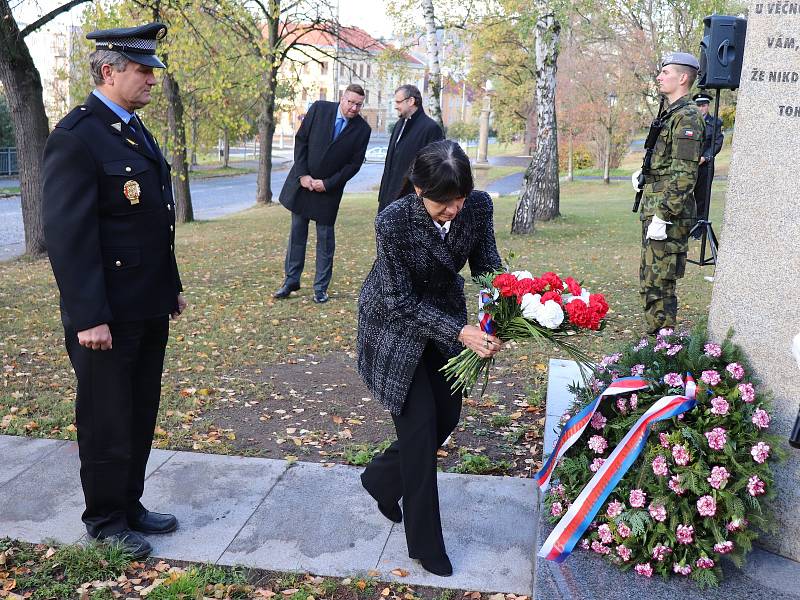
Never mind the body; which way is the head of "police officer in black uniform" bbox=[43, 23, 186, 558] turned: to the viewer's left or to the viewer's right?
to the viewer's right

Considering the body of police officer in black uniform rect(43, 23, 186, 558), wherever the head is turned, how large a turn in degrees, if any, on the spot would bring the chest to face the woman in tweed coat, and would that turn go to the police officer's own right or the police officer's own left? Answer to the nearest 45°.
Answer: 0° — they already face them

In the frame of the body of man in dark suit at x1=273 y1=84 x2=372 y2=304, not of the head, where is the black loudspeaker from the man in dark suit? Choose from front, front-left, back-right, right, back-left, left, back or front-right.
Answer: front-left

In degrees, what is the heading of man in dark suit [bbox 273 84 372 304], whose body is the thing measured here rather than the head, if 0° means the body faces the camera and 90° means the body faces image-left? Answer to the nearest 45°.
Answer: approximately 0°

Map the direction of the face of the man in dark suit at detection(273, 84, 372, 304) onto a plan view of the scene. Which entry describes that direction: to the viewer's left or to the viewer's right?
to the viewer's right

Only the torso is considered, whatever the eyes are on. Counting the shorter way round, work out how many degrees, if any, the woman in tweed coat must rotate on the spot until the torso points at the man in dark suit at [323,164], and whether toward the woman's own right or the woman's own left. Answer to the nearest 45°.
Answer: approximately 135° to the woman's own left

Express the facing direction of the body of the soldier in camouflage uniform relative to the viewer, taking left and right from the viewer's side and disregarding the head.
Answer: facing to the left of the viewer

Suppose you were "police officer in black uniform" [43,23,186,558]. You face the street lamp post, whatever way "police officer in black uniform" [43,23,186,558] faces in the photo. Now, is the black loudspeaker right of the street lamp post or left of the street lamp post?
right

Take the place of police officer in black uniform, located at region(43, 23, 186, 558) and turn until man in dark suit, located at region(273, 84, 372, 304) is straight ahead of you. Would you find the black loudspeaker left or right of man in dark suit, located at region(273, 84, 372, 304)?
right

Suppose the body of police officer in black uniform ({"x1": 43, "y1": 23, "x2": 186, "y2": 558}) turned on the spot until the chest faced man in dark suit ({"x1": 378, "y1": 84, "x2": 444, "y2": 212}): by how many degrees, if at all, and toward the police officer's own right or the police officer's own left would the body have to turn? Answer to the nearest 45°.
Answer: approximately 90° to the police officer's own left
